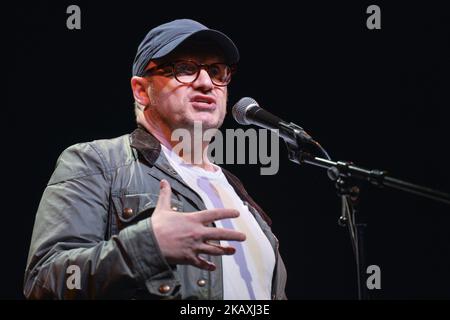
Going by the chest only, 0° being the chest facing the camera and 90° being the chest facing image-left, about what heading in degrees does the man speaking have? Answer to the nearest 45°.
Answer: approximately 315°
